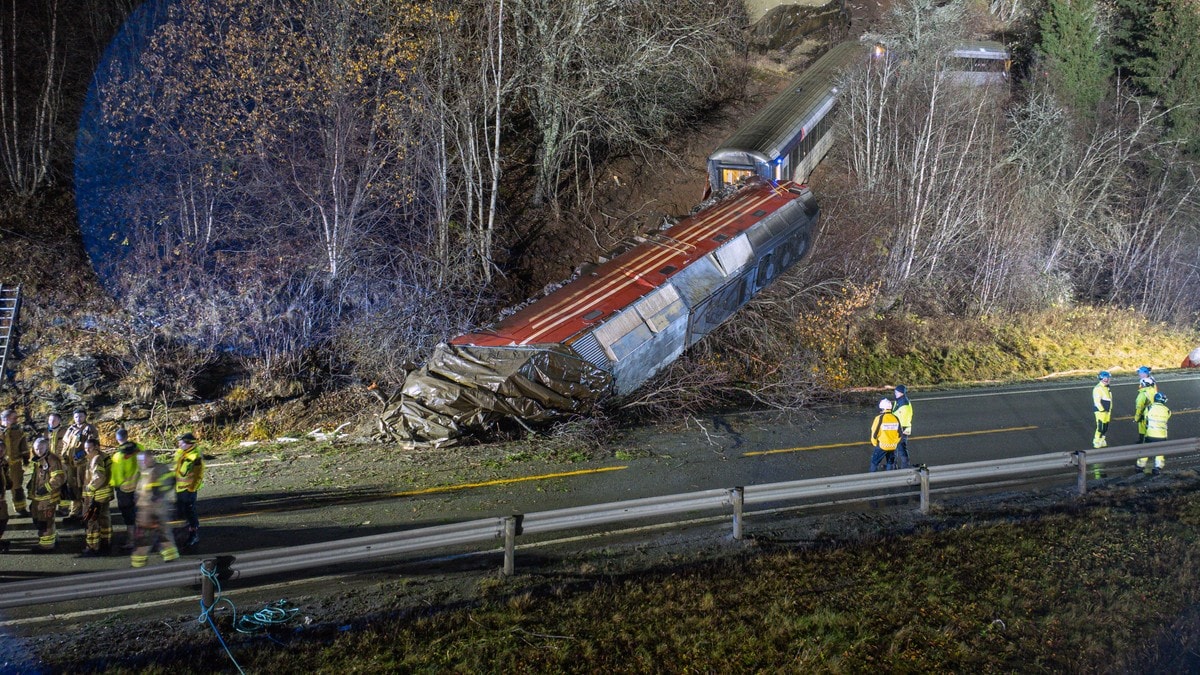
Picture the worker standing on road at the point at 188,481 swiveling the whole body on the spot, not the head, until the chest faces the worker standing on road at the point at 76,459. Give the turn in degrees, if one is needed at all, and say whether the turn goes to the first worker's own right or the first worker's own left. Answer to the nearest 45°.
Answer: approximately 45° to the first worker's own right

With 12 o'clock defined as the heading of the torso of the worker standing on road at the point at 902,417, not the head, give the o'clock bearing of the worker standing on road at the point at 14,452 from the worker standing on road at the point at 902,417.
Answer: the worker standing on road at the point at 14,452 is roughly at 11 o'clock from the worker standing on road at the point at 902,417.

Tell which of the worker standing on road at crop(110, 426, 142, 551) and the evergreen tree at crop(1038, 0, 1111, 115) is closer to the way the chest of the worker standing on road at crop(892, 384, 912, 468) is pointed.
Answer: the worker standing on road

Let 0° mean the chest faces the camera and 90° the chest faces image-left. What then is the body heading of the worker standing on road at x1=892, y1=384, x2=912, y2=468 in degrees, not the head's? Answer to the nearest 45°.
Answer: approximately 90°

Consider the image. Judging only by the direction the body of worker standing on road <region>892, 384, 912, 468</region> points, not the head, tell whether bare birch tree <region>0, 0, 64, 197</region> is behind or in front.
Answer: in front

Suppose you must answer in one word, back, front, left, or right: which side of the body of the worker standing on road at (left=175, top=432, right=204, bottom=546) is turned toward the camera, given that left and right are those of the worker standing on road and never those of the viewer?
left

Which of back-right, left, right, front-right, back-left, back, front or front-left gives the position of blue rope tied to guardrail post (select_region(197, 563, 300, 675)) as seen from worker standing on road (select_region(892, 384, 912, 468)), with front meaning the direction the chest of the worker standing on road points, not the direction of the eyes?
front-left

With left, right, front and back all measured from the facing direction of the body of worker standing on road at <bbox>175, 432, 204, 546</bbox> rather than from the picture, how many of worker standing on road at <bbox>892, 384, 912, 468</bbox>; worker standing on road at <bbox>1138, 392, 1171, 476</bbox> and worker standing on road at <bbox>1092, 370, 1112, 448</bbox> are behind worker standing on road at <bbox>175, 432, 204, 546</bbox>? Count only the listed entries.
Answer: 3

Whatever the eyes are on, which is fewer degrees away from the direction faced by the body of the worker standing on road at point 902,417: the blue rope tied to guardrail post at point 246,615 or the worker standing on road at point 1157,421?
the blue rope tied to guardrail post

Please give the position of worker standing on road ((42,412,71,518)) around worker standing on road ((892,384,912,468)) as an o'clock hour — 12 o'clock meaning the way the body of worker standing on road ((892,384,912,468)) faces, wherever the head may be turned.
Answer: worker standing on road ((42,412,71,518)) is roughly at 11 o'clock from worker standing on road ((892,384,912,468)).

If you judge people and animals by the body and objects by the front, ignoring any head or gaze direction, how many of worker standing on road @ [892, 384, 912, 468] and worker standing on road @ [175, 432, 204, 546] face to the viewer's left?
2

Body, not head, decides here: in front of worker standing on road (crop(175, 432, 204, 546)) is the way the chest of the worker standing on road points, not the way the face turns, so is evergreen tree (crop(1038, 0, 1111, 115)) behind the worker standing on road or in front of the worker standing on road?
behind

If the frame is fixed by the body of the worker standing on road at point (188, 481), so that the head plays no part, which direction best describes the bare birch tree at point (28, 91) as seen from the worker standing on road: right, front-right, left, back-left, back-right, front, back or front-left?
right

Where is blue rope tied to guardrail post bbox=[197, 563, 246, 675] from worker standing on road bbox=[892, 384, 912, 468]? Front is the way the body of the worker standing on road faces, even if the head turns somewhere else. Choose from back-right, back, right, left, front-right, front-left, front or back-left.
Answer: front-left
